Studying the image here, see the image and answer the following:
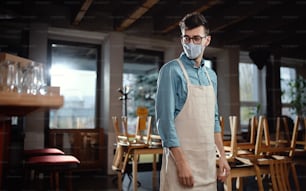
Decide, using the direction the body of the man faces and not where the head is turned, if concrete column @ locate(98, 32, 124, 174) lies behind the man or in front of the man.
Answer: behind

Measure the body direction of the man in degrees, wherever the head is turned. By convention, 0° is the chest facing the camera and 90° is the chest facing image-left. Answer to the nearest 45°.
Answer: approximately 315°

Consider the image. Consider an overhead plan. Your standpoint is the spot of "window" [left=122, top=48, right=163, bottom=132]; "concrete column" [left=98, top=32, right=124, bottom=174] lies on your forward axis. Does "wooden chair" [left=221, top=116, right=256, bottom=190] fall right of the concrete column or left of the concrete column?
left

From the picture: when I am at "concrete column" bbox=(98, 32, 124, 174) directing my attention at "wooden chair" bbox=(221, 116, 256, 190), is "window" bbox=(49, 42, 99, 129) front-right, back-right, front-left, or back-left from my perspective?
back-right

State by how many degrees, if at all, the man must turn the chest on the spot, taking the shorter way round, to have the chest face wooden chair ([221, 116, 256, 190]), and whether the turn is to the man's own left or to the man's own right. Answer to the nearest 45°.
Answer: approximately 135° to the man's own left

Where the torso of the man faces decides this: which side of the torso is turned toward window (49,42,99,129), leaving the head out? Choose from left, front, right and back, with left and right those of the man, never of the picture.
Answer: back
